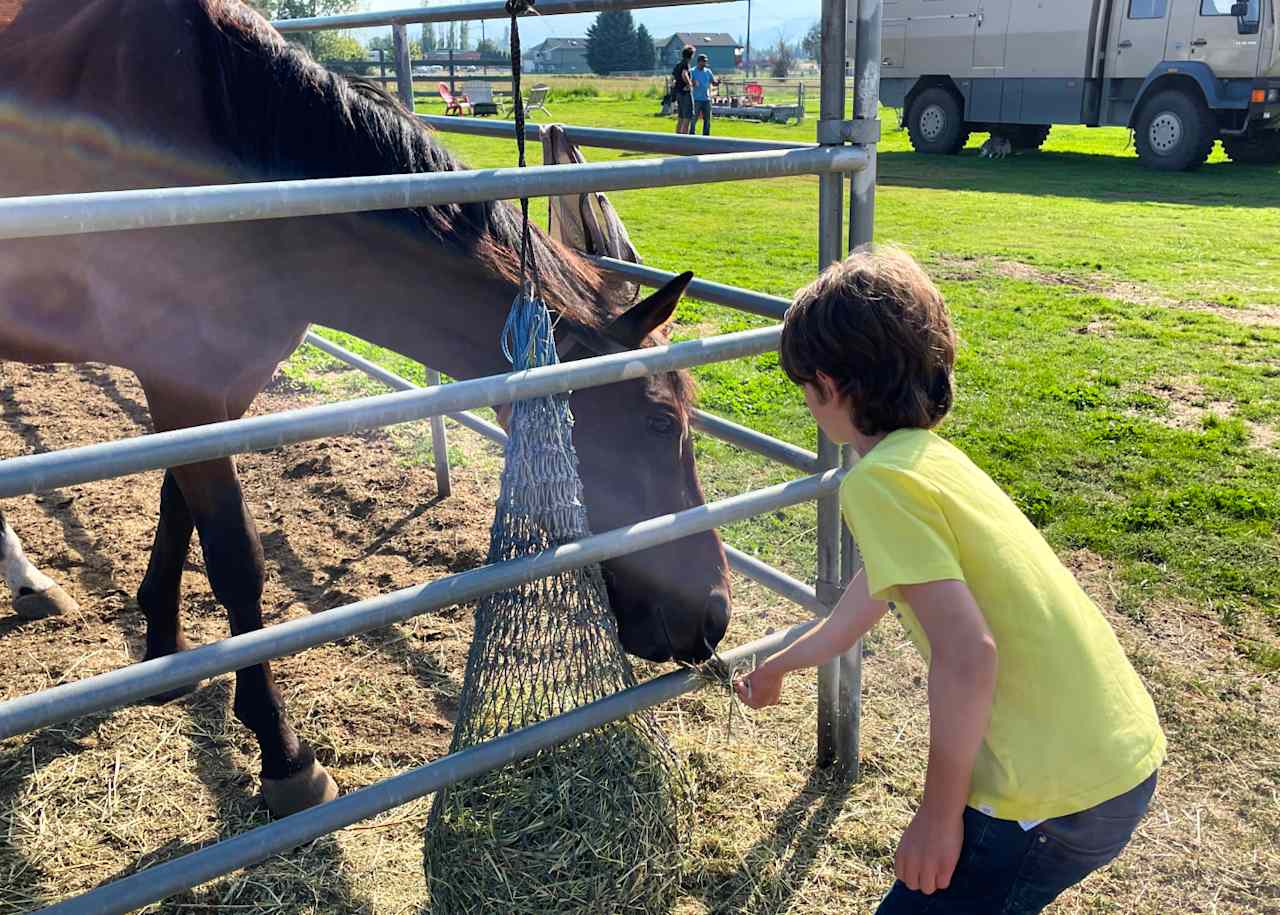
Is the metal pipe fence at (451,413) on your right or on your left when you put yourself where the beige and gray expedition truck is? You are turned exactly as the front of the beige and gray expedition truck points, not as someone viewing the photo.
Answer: on your right

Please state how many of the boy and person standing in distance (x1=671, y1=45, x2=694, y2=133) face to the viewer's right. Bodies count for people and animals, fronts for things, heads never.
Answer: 1

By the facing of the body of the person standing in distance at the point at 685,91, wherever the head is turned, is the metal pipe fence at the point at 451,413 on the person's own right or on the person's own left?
on the person's own right

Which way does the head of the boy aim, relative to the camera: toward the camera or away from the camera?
away from the camera

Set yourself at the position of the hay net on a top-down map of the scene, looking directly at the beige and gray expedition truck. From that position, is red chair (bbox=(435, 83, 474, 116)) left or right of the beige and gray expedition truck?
left

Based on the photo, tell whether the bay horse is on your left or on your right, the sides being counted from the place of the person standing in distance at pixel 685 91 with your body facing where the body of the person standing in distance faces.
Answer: on your right

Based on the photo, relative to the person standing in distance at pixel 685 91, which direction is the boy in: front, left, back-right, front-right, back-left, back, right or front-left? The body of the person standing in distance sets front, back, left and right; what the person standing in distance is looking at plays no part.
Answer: right

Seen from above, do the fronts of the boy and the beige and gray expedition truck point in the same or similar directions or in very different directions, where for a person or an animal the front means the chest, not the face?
very different directions

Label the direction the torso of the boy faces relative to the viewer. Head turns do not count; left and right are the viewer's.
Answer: facing away from the viewer and to the left of the viewer

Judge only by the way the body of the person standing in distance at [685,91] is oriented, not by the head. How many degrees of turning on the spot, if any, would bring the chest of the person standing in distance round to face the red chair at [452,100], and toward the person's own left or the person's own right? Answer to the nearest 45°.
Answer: approximately 180°

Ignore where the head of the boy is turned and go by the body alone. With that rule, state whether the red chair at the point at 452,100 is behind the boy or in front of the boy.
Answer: in front

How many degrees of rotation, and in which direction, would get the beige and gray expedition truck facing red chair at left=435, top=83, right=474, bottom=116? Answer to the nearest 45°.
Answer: approximately 135° to its right

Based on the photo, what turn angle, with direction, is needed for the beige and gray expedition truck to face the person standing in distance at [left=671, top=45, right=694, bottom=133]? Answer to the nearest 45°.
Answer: approximately 135° to its right

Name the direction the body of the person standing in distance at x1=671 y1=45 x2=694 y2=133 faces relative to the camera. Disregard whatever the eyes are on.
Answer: to the viewer's right

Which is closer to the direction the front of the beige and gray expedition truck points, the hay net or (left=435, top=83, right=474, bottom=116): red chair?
the hay net
